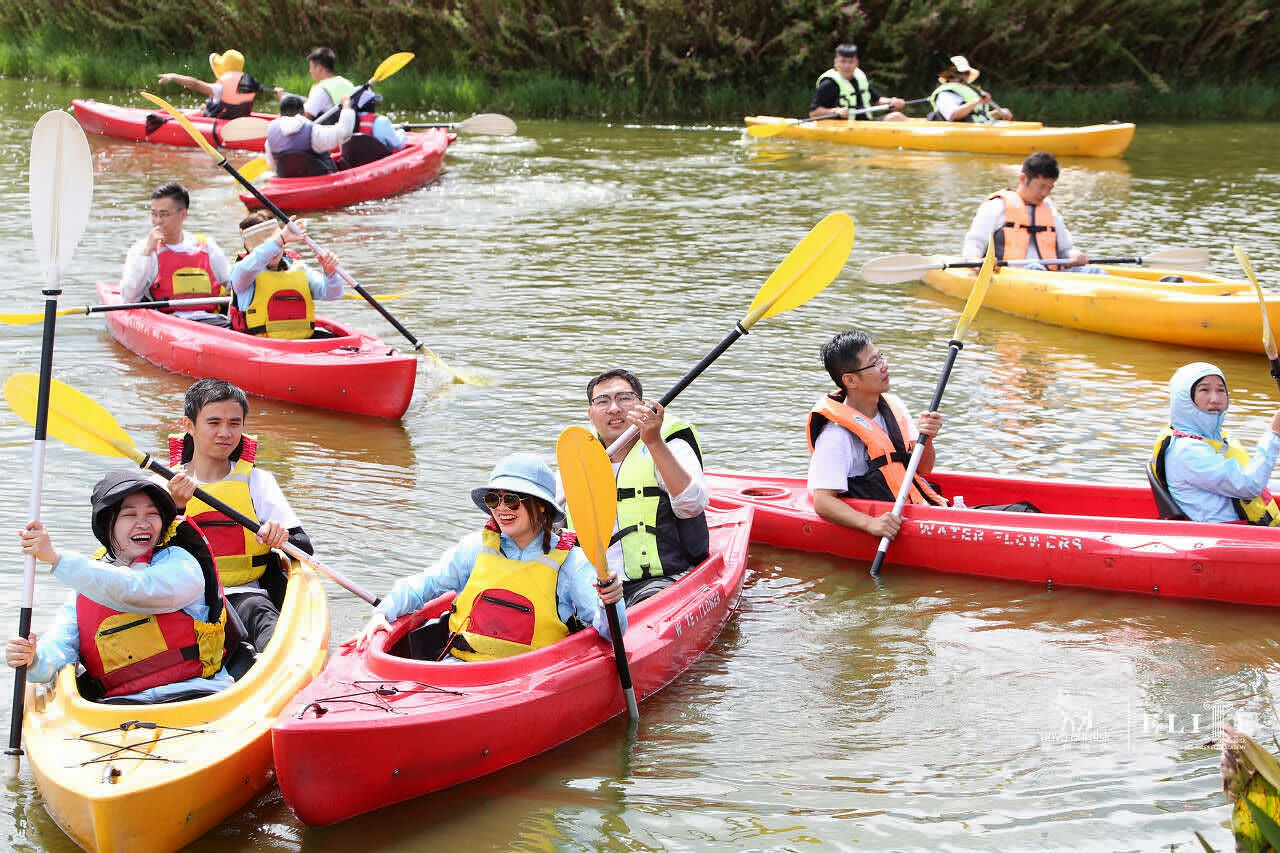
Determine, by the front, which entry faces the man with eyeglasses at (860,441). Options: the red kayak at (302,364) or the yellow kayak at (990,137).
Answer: the red kayak

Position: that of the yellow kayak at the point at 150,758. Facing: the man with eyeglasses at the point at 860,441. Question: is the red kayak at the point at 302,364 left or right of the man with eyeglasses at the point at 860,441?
left

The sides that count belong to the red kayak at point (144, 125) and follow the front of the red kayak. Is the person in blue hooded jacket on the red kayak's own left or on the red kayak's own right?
on the red kayak's own left

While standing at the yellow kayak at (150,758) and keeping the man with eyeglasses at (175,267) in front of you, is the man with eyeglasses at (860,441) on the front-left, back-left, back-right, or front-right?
front-right

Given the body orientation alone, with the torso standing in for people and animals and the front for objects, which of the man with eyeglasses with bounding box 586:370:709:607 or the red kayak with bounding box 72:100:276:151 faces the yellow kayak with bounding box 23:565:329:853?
the man with eyeglasses

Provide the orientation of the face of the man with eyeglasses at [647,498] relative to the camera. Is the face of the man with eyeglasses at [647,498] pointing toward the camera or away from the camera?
toward the camera

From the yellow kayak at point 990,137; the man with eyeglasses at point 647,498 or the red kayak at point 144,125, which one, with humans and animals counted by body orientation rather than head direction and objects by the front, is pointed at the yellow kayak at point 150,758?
the man with eyeglasses

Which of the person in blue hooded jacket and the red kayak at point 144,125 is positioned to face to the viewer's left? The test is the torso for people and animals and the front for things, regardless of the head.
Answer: the red kayak

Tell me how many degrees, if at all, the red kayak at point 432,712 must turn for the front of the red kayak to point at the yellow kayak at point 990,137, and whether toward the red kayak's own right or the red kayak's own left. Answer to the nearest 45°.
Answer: approximately 180°

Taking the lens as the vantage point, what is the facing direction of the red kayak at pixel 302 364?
facing the viewer and to the right of the viewer

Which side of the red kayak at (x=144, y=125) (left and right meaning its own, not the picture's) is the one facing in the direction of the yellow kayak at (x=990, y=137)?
back

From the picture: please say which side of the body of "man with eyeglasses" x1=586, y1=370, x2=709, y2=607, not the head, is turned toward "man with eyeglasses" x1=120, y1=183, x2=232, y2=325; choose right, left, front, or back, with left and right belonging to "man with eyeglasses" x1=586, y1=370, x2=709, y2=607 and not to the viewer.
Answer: right

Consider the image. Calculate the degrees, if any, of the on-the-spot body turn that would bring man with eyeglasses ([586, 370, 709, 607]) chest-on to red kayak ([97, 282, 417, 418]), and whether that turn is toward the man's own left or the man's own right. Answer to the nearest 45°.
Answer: approximately 90° to the man's own right
